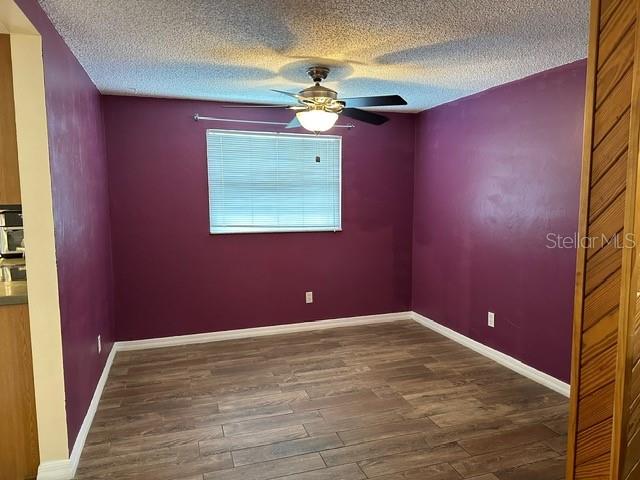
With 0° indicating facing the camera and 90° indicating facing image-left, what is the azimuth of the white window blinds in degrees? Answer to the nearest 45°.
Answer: approximately 0°

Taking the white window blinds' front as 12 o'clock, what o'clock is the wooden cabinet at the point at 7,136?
The wooden cabinet is roughly at 1 o'clock from the white window blinds.

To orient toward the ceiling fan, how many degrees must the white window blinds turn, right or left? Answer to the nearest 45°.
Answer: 0° — it already faces it

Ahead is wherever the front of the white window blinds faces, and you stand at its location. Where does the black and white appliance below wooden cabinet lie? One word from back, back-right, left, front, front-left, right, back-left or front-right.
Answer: front-right

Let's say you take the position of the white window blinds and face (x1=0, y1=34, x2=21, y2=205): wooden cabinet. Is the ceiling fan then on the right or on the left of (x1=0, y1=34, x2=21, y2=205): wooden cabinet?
left

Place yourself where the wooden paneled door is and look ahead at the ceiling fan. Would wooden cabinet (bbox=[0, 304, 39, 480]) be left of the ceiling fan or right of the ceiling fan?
left

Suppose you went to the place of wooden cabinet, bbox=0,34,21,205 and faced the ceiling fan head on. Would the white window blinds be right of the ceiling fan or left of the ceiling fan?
left
